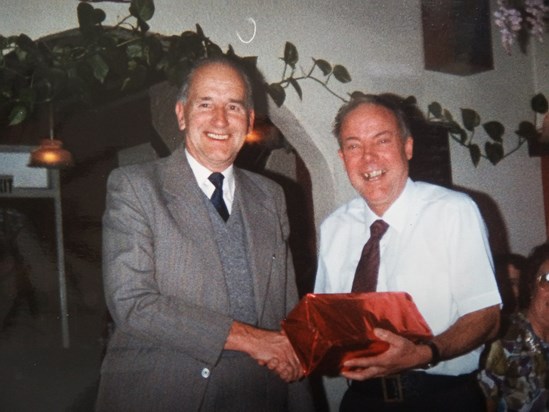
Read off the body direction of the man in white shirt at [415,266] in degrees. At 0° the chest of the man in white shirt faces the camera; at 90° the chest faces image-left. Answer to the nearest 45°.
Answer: approximately 45°
